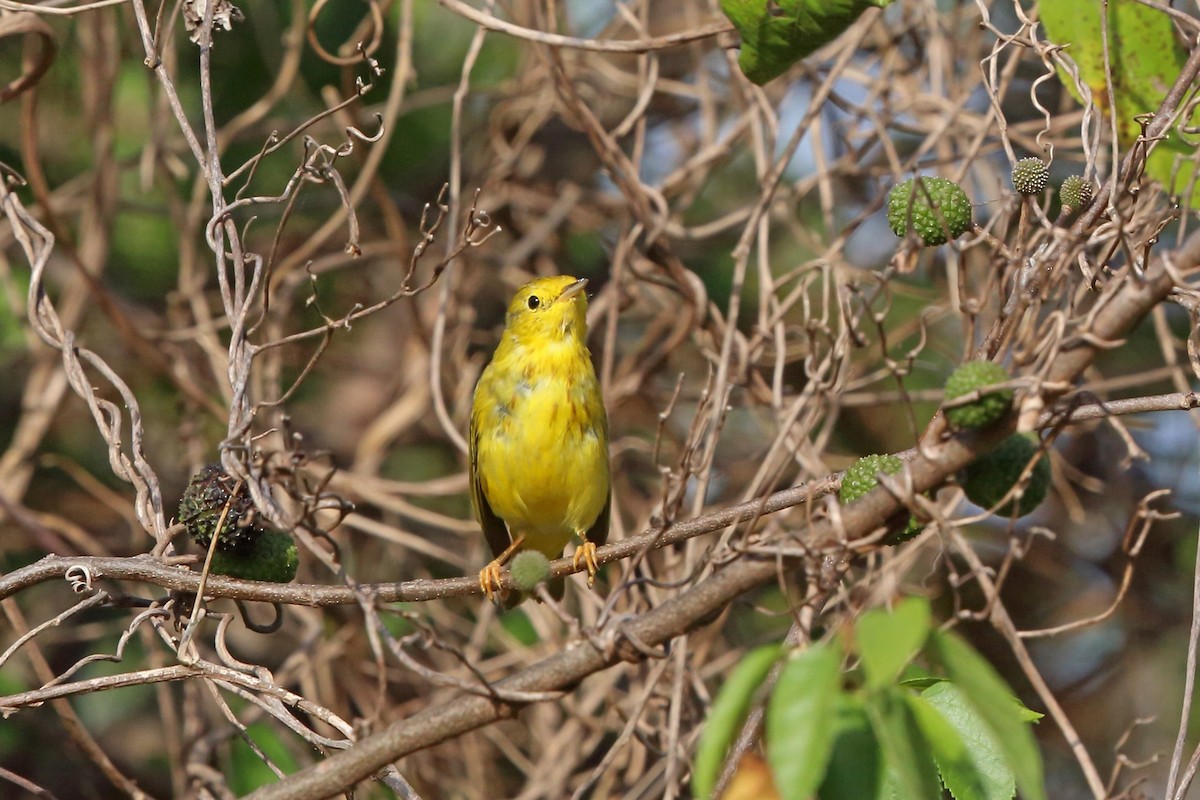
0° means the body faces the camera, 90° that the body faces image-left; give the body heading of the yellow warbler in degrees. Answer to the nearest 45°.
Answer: approximately 0°

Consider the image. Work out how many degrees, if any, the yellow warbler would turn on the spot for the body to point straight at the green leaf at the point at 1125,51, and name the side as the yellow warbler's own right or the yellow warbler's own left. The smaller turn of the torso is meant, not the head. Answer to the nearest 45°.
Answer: approximately 45° to the yellow warbler's own left

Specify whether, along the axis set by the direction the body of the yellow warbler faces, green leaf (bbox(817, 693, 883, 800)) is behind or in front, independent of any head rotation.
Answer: in front

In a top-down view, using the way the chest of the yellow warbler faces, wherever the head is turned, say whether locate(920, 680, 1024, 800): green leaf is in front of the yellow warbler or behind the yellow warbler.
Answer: in front

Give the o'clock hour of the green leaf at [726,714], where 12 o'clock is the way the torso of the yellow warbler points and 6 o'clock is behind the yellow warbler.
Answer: The green leaf is roughly at 12 o'clock from the yellow warbler.

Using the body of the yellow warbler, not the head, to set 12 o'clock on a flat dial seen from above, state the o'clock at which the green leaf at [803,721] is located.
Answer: The green leaf is roughly at 12 o'clock from the yellow warbler.

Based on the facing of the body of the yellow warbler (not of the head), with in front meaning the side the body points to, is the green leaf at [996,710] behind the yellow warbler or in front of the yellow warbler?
in front
